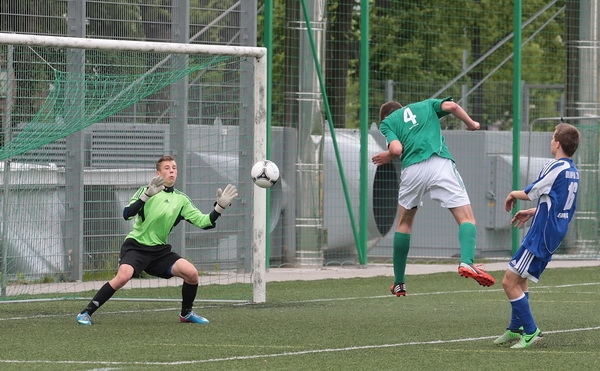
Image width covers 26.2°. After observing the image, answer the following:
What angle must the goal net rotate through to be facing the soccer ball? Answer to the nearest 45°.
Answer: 0° — it already faces it

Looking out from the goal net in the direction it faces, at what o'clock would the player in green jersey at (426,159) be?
The player in green jersey is roughly at 12 o'clock from the goal net.

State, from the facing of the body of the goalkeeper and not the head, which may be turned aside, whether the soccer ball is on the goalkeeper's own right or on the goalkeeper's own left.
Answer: on the goalkeeper's own left

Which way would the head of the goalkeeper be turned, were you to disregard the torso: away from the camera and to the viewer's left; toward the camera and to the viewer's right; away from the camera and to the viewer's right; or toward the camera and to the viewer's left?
toward the camera and to the viewer's right

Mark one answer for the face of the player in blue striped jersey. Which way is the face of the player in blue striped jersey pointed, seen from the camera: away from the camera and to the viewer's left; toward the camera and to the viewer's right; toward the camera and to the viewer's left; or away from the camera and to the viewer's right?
away from the camera and to the viewer's left

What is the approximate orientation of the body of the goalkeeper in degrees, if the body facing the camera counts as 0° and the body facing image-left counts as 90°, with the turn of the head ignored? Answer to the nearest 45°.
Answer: approximately 315°
